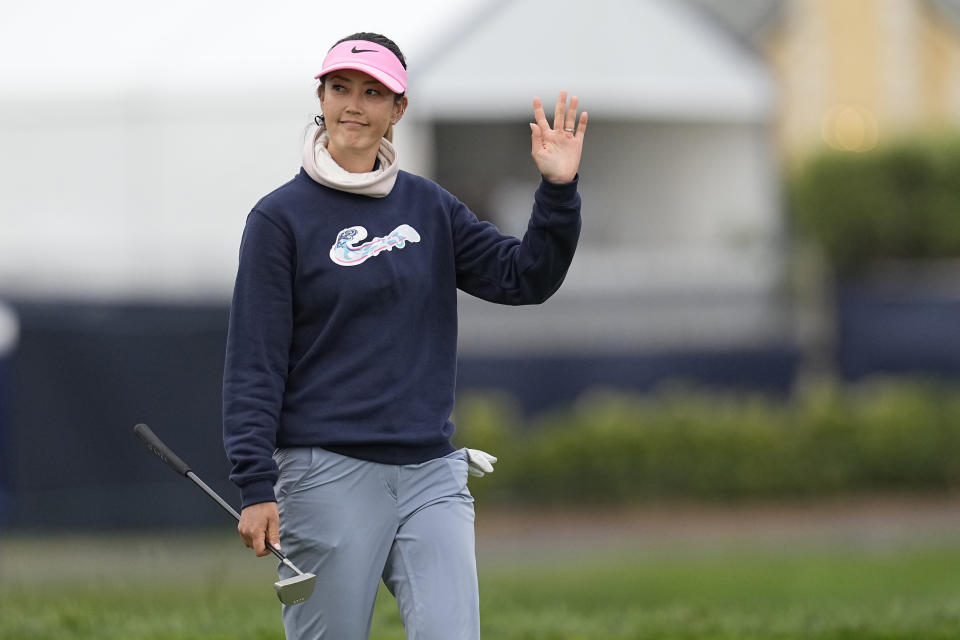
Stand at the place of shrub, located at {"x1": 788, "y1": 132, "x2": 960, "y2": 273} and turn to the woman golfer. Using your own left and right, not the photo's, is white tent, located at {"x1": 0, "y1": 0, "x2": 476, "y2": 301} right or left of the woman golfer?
right

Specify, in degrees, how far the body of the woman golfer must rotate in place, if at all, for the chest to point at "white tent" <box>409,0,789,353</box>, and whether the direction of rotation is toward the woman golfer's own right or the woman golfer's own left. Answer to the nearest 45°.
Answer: approximately 180°

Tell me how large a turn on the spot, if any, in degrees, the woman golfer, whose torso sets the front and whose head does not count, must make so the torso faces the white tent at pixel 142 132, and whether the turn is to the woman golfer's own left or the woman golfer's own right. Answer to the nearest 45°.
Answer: approximately 180°

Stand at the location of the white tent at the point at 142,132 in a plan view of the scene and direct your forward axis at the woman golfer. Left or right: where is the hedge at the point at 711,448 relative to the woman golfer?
left

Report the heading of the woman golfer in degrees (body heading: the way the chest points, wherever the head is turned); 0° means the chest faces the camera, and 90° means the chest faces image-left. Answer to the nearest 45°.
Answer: approximately 0°

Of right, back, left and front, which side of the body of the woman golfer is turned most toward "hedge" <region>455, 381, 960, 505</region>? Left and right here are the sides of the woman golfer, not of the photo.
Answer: back
